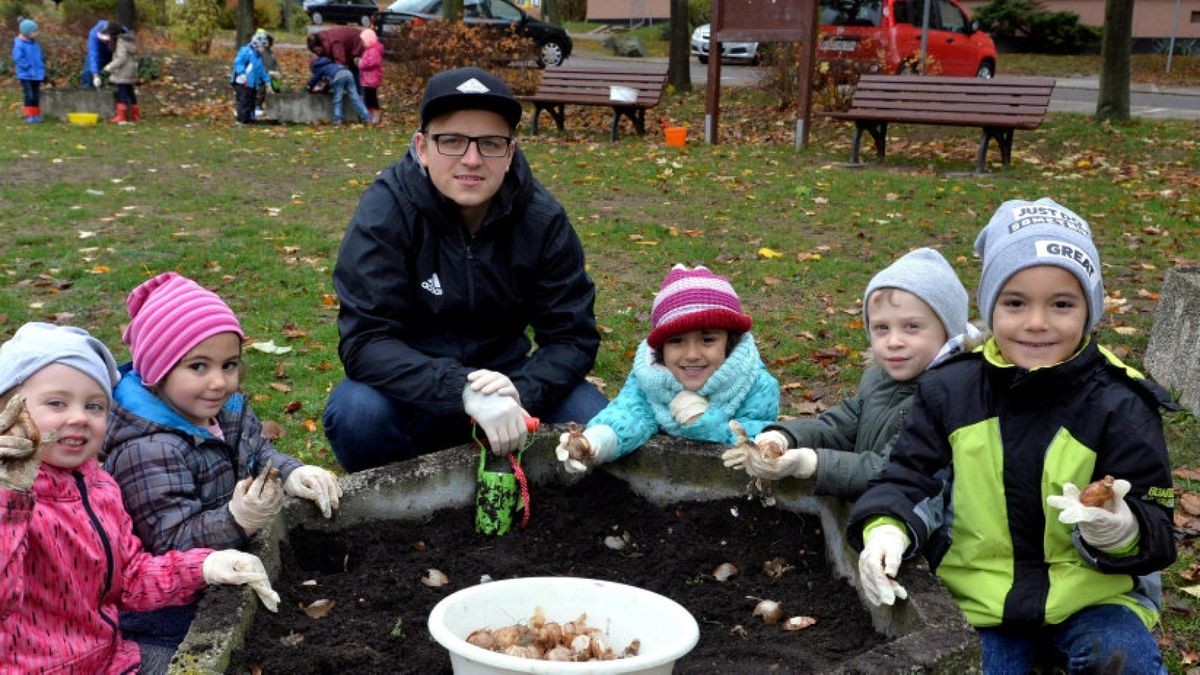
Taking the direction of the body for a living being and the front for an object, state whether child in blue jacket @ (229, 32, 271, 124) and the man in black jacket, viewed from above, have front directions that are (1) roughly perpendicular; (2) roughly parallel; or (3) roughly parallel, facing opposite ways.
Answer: roughly perpendicular

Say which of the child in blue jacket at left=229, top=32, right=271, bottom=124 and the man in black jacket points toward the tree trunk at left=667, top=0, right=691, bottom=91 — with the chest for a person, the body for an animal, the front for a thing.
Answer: the child in blue jacket

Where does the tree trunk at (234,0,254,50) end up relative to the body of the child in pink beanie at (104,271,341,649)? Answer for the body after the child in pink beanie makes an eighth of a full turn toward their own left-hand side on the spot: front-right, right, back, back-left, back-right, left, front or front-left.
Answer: left

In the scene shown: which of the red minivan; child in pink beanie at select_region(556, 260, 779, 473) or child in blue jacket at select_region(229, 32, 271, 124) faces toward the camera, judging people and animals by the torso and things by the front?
the child in pink beanie

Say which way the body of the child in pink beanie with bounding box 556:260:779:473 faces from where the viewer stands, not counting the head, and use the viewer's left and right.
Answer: facing the viewer

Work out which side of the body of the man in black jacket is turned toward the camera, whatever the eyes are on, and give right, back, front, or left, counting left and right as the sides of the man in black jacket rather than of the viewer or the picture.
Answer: front

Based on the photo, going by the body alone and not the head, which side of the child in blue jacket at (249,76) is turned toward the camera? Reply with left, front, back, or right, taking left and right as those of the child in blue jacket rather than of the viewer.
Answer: right

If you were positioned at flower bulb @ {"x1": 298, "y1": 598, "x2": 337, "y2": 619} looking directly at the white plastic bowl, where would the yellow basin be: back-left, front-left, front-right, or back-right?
back-left

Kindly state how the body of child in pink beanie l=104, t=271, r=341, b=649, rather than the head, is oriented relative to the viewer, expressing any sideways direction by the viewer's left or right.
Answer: facing the viewer and to the right of the viewer

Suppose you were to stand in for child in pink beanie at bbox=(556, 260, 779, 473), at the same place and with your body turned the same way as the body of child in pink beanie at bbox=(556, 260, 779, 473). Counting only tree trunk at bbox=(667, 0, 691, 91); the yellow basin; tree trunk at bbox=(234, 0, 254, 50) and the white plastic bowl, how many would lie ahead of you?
1
